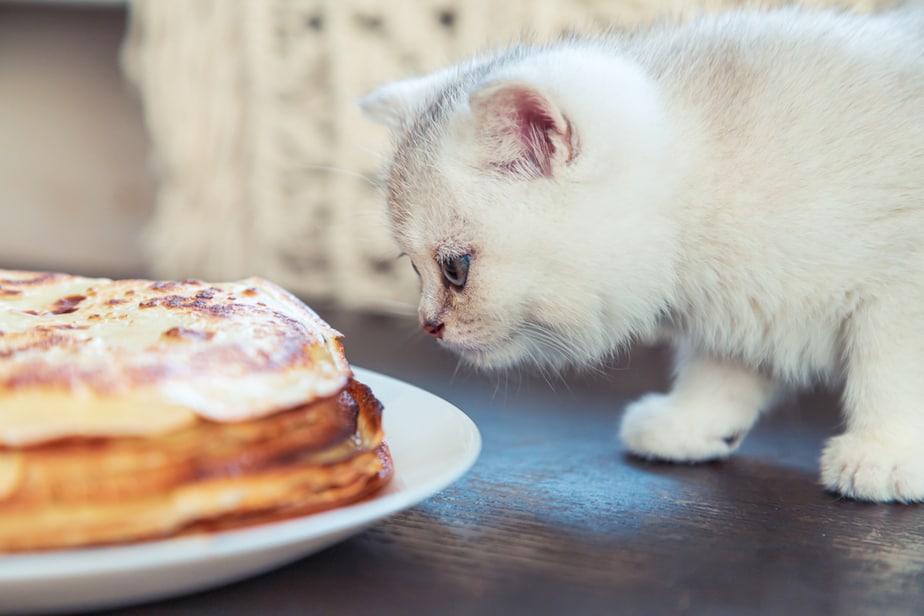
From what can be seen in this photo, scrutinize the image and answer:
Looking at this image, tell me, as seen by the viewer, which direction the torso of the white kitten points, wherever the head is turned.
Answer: to the viewer's left

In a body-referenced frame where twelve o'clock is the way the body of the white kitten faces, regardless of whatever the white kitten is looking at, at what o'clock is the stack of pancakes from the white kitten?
The stack of pancakes is roughly at 10 o'clock from the white kitten.

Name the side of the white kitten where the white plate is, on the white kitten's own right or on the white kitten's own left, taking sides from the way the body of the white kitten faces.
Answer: on the white kitten's own left
